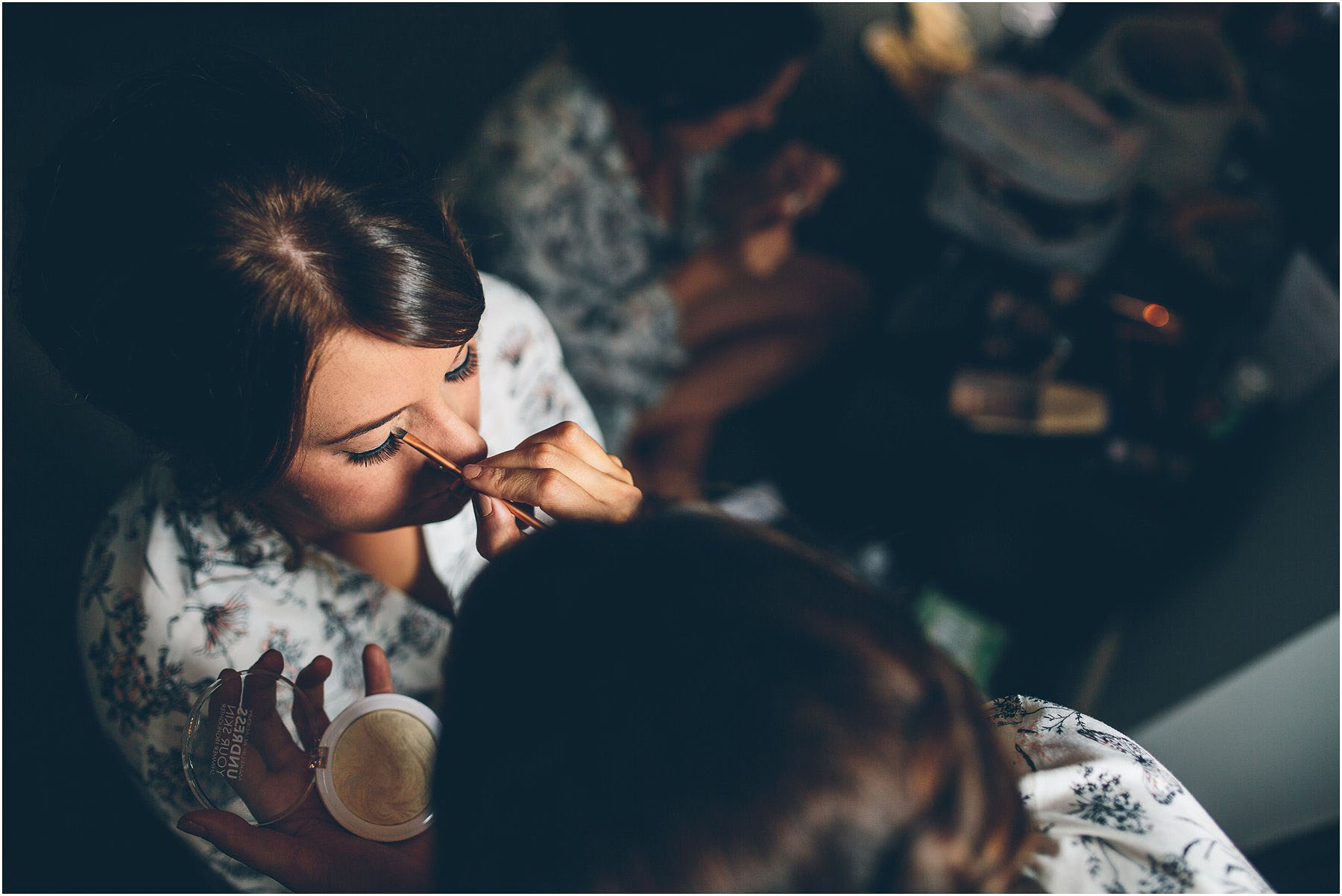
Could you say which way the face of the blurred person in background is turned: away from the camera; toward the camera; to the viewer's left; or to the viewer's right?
to the viewer's right

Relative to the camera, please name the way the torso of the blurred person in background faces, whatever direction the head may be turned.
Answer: to the viewer's right

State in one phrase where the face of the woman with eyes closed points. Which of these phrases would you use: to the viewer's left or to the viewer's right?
to the viewer's right

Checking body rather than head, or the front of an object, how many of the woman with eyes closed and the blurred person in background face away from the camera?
0

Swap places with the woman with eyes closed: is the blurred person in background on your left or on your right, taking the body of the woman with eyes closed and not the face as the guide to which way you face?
on your left

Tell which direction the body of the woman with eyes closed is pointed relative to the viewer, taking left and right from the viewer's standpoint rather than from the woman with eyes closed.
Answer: facing the viewer and to the right of the viewer

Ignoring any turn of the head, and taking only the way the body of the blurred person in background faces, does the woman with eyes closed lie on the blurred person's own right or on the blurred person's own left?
on the blurred person's own right
